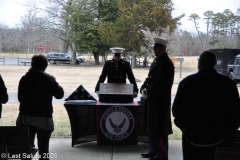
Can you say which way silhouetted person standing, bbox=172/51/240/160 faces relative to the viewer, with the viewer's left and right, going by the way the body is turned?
facing away from the viewer

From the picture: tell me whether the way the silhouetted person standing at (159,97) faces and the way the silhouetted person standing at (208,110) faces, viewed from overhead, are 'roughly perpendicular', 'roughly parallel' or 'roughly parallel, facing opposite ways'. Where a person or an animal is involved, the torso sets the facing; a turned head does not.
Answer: roughly perpendicular

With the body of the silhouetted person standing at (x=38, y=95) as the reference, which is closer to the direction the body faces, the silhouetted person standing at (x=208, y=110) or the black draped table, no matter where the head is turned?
the black draped table

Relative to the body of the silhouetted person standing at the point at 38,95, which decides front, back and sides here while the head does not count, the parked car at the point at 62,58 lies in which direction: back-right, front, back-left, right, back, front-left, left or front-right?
front-left

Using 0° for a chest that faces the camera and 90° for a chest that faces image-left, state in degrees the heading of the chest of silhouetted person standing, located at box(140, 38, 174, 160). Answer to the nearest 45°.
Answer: approximately 90°

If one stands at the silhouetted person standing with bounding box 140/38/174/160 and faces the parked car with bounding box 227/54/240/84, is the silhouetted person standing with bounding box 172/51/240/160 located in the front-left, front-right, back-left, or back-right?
back-right

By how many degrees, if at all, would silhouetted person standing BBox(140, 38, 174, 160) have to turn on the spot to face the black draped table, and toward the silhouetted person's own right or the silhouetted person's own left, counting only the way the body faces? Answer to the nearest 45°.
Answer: approximately 45° to the silhouetted person's own right

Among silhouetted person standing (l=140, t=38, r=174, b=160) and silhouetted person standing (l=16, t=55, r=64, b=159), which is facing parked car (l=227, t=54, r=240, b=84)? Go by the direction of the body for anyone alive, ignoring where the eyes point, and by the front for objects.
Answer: silhouetted person standing (l=16, t=55, r=64, b=159)

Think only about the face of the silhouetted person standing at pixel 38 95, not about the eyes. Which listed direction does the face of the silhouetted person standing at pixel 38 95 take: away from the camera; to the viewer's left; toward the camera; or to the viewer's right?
away from the camera

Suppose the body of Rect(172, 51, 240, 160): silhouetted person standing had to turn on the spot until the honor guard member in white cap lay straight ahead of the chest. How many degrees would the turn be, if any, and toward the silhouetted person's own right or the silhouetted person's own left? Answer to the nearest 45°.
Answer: approximately 45° to the silhouetted person's own left

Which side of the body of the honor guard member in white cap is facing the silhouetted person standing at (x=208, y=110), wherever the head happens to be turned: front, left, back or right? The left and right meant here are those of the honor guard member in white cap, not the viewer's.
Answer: front

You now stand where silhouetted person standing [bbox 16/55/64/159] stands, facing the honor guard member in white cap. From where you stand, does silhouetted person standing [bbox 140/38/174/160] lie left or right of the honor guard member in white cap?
right
